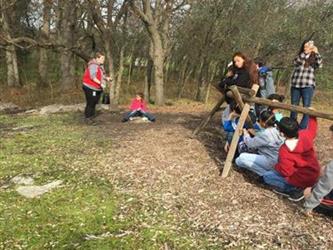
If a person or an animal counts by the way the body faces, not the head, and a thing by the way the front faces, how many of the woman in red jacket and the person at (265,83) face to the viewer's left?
1

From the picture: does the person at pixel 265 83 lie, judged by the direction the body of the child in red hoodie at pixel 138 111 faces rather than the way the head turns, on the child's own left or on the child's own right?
on the child's own left

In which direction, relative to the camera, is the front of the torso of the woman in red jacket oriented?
to the viewer's right

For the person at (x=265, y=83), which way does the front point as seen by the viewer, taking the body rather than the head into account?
to the viewer's left

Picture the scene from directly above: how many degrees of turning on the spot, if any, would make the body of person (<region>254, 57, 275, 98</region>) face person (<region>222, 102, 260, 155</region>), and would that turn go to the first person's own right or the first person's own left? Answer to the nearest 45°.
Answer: approximately 90° to the first person's own left

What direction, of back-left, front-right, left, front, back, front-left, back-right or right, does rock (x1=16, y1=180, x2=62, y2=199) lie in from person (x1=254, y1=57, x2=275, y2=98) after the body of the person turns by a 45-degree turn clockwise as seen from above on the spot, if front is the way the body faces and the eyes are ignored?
left

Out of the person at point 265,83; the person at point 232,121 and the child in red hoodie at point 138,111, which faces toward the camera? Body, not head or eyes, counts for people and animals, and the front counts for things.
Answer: the child in red hoodie

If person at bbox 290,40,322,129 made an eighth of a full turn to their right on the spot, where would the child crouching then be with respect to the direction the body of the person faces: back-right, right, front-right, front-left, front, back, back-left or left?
front-left

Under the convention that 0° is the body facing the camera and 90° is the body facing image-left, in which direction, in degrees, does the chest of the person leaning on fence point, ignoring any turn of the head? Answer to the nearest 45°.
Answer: approximately 45°
